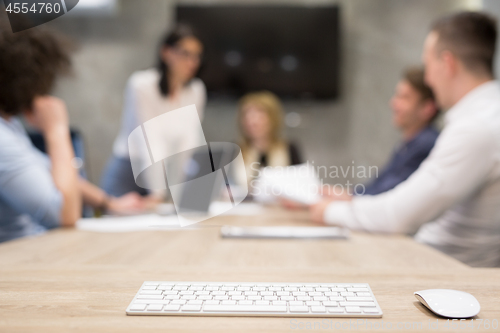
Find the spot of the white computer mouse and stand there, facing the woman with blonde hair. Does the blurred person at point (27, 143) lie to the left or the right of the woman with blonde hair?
left

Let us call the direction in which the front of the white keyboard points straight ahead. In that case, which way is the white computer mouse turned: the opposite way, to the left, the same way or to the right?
the opposite way

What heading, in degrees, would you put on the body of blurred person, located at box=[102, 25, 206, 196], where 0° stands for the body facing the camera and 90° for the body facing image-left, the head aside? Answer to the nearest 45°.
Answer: approximately 315°

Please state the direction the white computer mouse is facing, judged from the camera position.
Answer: facing away from the viewer and to the left of the viewer

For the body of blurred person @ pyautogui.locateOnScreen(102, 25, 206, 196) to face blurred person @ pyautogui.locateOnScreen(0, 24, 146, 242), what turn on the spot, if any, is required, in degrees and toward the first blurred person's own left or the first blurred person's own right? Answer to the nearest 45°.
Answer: approximately 45° to the first blurred person's own right

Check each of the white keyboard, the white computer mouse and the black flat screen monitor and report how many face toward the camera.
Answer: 2

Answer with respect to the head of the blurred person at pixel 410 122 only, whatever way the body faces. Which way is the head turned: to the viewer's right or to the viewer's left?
to the viewer's left

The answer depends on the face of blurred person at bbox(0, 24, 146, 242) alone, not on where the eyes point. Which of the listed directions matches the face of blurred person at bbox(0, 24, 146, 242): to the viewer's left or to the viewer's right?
to the viewer's right

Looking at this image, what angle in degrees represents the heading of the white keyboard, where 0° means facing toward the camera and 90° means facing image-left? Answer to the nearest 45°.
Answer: approximately 0°

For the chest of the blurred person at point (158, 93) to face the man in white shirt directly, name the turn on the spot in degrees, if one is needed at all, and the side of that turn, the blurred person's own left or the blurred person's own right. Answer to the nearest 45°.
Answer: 0° — they already face them

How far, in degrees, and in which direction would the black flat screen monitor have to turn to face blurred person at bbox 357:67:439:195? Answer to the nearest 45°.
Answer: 0° — it already faces them
